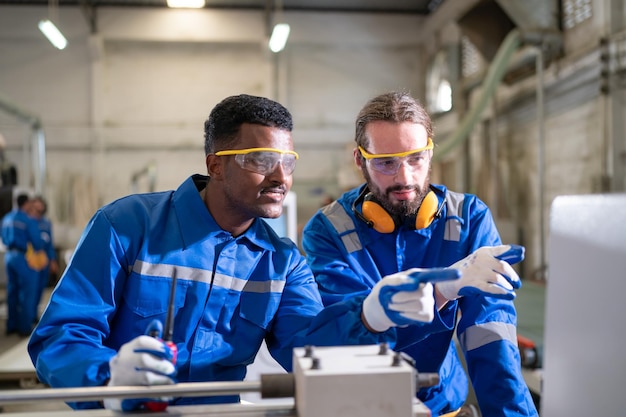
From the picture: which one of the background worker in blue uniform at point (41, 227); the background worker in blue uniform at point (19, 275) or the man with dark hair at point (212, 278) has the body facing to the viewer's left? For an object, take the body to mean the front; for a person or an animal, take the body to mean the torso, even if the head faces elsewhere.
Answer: the background worker in blue uniform at point (41, 227)

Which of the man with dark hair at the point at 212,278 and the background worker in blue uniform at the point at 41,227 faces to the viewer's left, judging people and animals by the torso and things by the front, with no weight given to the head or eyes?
the background worker in blue uniform

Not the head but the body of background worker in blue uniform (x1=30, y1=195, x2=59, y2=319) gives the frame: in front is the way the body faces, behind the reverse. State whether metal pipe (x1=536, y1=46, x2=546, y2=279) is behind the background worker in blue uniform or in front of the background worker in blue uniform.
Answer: behind

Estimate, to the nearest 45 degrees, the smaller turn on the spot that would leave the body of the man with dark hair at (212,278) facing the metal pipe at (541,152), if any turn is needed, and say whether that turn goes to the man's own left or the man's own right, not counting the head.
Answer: approximately 90° to the man's own left

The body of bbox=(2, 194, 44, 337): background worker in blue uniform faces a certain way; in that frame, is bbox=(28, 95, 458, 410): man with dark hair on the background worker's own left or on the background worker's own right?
on the background worker's own right

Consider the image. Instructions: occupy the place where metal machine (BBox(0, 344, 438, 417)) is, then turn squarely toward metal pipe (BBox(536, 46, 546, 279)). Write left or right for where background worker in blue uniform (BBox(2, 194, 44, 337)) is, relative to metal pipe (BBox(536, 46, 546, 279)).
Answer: left

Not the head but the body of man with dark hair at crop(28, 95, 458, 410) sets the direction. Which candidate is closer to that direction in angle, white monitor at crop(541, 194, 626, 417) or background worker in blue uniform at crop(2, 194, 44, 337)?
the white monitor

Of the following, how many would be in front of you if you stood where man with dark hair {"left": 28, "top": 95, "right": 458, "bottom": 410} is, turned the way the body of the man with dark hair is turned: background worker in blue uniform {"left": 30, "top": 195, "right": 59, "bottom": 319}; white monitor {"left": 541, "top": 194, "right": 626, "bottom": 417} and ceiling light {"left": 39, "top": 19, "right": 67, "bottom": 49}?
1

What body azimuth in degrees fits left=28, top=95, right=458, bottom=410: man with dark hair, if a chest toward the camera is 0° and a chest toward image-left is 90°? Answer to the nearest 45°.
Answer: approximately 315°
